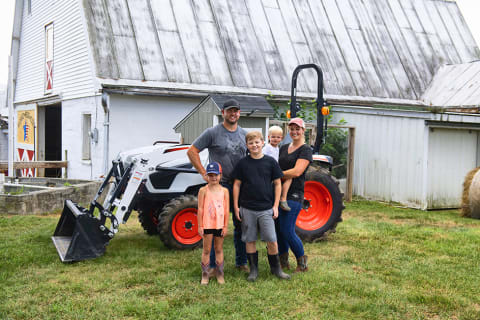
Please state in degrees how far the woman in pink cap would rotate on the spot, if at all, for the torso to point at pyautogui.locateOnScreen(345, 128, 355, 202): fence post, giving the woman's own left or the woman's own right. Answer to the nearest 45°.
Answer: approximately 135° to the woman's own right

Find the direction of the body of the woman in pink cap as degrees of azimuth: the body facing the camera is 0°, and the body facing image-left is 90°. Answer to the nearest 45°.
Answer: approximately 45°

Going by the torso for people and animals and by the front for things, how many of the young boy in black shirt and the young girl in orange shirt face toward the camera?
2

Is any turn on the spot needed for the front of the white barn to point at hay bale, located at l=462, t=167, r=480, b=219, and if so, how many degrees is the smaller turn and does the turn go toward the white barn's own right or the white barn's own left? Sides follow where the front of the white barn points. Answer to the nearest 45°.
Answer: approximately 90° to the white barn's own left

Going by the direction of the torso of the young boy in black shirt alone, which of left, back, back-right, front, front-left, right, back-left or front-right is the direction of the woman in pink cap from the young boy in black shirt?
back-left

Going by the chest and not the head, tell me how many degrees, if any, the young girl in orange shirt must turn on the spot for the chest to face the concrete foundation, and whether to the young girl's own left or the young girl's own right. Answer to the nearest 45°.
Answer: approximately 135° to the young girl's own right

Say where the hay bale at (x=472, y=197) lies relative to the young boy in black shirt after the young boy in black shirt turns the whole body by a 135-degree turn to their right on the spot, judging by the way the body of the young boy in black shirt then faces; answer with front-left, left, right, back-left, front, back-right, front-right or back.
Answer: right

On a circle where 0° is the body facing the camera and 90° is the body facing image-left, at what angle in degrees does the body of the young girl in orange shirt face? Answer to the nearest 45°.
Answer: approximately 0°

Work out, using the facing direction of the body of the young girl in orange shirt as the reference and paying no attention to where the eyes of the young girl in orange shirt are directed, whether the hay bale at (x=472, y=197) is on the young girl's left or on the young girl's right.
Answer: on the young girl's left
